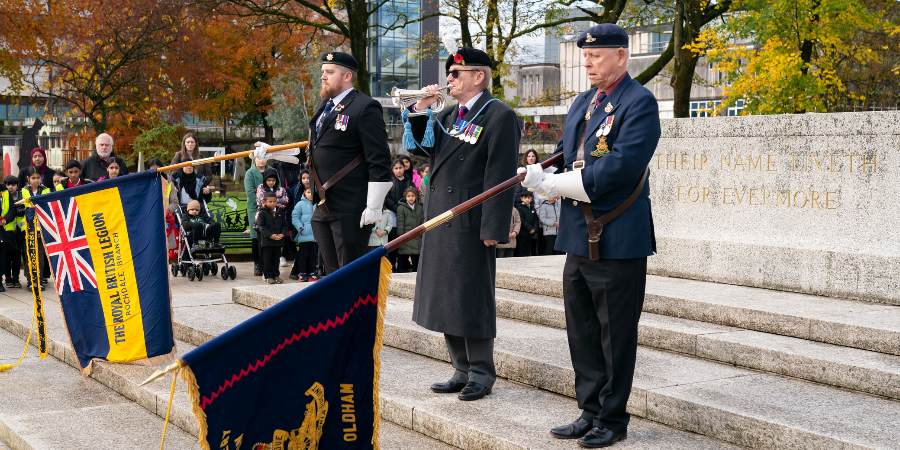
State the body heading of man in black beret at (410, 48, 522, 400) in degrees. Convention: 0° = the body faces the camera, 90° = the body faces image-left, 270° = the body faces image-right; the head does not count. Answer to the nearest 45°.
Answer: approximately 45°

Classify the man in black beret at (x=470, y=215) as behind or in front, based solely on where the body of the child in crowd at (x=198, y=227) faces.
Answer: in front

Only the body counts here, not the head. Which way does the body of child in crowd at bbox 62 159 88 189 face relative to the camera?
toward the camera

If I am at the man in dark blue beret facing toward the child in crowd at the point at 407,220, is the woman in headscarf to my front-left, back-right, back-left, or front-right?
front-left

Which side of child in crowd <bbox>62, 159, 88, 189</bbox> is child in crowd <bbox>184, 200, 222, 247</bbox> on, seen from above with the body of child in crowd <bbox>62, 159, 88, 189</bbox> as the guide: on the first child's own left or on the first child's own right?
on the first child's own left

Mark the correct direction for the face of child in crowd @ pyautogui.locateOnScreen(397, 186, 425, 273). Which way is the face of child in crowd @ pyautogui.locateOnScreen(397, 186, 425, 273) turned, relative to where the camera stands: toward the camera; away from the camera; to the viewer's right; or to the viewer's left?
toward the camera

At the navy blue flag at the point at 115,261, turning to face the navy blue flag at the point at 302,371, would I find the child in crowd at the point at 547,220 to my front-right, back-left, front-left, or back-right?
back-left

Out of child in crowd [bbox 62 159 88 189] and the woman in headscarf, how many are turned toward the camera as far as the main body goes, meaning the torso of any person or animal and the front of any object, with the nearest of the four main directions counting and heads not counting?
2

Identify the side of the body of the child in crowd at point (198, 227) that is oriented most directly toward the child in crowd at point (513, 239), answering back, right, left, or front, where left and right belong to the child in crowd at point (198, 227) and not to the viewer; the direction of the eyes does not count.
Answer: left

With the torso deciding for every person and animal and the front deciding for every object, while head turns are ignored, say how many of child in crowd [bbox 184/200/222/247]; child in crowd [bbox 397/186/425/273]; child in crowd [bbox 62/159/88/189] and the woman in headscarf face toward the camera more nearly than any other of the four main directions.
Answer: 4

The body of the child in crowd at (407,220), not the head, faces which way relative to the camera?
toward the camera

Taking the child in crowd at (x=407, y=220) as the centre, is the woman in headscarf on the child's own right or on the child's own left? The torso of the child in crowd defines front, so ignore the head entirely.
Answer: on the child's own right

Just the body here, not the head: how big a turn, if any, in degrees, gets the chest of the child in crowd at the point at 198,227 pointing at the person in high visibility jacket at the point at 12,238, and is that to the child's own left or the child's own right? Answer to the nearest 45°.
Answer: approximately 90° to the child's own right

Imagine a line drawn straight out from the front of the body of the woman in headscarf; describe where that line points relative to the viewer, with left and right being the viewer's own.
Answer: facing the viewer

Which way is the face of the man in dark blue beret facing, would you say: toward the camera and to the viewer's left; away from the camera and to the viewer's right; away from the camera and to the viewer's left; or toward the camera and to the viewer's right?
toward the camera and to the viewer's left
